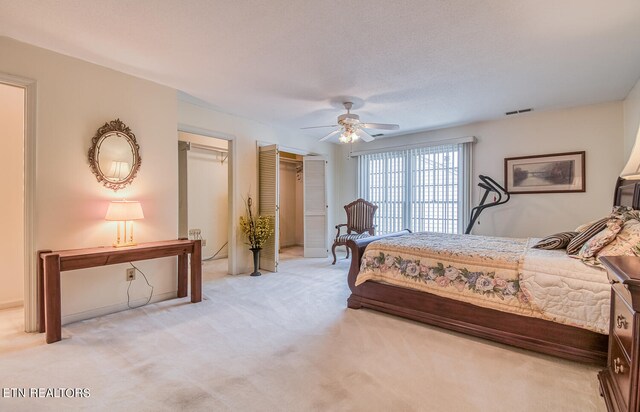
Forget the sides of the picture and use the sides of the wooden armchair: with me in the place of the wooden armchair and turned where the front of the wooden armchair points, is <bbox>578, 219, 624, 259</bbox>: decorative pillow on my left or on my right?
on my left

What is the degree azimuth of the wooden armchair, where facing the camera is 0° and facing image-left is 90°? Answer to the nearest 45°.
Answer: approximately 45°

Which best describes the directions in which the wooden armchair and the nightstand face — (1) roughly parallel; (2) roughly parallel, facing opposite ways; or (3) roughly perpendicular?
roughly perpendicular

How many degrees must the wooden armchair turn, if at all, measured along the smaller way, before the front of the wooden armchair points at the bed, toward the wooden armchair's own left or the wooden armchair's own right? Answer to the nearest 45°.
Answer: approximately 45° to the wooden armchair's own left

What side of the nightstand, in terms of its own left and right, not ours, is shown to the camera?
left

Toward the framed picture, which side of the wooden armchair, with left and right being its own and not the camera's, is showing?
left
